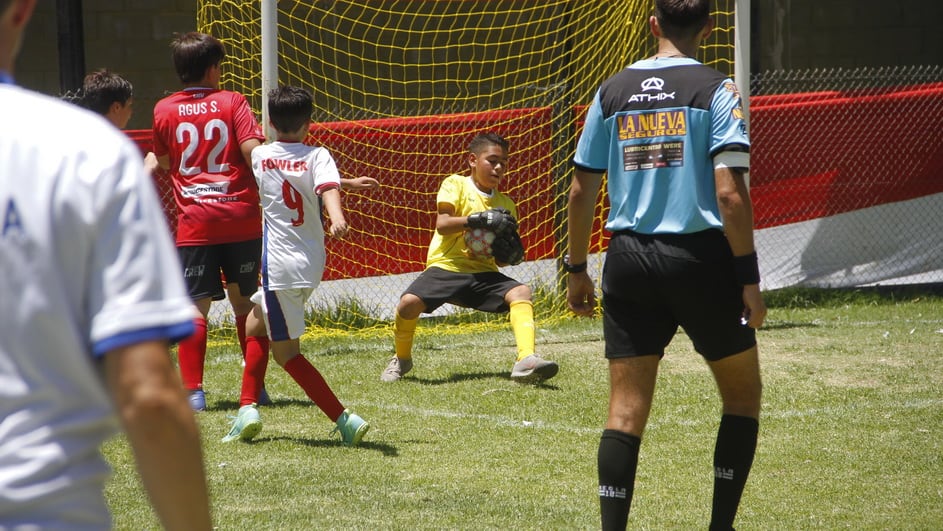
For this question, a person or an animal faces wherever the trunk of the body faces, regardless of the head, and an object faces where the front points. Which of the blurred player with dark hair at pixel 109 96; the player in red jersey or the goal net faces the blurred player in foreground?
the goal net

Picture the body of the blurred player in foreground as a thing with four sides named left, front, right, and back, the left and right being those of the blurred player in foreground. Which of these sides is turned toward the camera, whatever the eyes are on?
back

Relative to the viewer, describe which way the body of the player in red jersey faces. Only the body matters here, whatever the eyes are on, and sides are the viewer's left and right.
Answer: facing away from the viewer

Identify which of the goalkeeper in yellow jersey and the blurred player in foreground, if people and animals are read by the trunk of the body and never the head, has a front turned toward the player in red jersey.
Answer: the blurred player in foreground

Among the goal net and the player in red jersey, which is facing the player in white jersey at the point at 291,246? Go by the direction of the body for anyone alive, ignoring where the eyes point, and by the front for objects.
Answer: the goal net

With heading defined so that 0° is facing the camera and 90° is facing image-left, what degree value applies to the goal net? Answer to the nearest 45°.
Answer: approximately 0°
